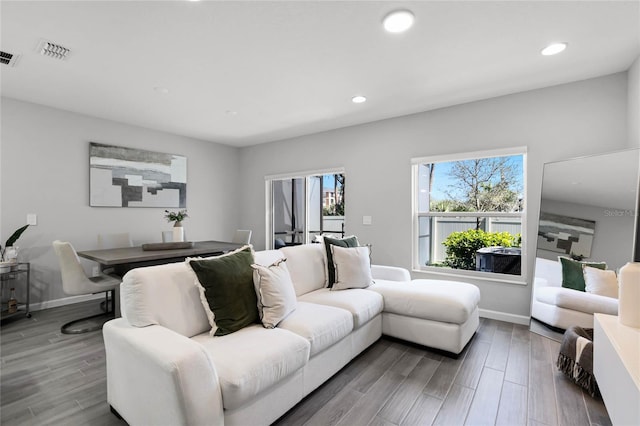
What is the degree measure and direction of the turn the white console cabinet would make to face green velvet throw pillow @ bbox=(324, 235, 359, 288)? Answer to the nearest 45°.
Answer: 0° — it already faces it

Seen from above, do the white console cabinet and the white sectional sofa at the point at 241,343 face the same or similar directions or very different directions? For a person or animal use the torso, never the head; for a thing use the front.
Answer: very different directions

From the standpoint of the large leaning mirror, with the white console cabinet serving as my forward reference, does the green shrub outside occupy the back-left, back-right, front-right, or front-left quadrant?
back-right

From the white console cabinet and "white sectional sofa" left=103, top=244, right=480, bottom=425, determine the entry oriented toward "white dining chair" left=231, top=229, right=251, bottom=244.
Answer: the white console cabinet

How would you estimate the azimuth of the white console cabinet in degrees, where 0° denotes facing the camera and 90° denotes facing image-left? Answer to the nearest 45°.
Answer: approximately 90°
